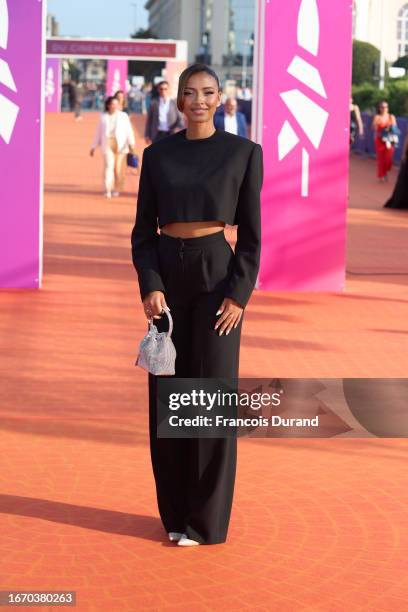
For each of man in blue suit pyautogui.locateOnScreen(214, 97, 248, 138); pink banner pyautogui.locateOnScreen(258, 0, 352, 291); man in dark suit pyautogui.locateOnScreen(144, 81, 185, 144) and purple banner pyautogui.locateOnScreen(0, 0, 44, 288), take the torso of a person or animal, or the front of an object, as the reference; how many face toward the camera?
4

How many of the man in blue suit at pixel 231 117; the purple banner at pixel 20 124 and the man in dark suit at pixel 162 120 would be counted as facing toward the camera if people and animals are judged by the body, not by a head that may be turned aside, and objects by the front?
3

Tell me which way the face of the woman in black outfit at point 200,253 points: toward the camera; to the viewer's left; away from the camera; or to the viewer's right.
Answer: toward the camera

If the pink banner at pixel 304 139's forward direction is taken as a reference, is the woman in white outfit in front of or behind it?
behind

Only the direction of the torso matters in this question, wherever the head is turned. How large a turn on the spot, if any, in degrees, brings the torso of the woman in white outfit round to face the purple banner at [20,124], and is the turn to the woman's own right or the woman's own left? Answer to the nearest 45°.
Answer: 0° — they already face it

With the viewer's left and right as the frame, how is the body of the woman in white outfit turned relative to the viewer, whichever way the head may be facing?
facing the viewer

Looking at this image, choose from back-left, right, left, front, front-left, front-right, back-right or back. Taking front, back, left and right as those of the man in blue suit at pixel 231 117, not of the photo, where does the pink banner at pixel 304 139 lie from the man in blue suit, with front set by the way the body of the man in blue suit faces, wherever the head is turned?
front

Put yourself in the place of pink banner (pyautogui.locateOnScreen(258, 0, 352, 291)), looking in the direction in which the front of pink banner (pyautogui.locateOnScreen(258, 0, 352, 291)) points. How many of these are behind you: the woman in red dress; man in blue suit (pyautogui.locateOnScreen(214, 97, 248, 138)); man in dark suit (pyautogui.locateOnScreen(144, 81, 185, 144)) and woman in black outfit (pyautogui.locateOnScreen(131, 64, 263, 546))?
3

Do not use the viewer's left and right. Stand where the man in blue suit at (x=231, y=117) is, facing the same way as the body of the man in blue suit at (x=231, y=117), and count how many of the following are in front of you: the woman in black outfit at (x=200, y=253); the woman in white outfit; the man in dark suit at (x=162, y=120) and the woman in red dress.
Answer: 1

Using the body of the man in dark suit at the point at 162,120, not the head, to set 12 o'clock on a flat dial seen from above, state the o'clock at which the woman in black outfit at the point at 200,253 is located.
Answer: The woman in black outfit is roughly at 12 o'clock from the man in dark suit.

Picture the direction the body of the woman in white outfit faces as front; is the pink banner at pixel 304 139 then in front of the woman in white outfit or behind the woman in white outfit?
in front

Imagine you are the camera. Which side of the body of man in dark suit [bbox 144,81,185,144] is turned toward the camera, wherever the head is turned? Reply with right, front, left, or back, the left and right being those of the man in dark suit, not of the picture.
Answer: front
